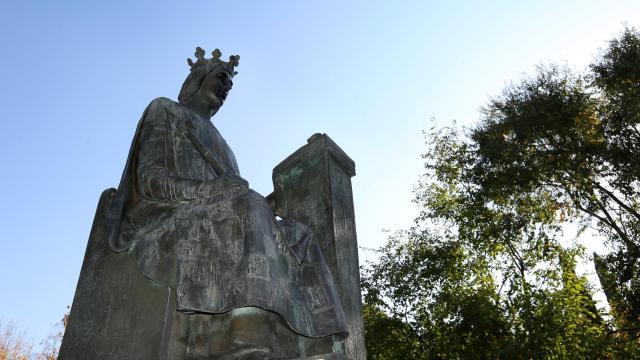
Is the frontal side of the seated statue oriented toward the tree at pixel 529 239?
no
